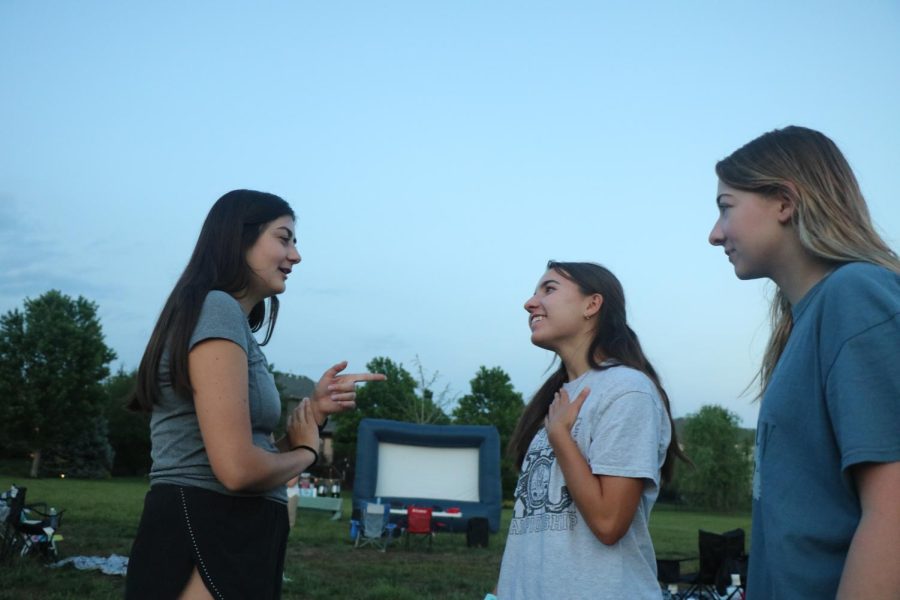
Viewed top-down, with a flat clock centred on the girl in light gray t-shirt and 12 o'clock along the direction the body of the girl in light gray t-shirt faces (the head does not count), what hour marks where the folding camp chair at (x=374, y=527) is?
The folding camp chair is roughly at 4 o'clock from the girl in light gray t-shirt.

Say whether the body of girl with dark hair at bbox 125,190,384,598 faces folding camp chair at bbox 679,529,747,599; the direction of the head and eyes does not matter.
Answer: no

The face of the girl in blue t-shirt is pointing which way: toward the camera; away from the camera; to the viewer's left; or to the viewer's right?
to the viewer's left

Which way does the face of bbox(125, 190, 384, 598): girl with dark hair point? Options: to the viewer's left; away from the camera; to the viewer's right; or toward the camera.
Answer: to the viewer's right

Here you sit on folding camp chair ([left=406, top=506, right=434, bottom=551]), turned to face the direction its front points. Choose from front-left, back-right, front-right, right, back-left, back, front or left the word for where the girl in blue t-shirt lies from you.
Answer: back

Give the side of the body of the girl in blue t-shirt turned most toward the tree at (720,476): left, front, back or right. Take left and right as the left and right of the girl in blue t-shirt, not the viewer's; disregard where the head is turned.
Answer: right

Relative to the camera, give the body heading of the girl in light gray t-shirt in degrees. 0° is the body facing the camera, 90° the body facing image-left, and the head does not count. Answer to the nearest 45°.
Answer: approximately 45°

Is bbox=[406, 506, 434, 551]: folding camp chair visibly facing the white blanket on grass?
no

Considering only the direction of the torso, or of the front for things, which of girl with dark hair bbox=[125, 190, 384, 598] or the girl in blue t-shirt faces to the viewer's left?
the girl in blue t-shirt

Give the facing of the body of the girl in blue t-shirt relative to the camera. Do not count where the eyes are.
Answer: to the viewer's left

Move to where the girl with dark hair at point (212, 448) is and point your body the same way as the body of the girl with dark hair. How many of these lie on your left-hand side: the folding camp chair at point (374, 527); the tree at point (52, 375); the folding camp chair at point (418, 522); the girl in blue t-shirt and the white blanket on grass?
4

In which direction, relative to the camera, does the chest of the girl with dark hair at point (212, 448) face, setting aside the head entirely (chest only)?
to the viewer's right

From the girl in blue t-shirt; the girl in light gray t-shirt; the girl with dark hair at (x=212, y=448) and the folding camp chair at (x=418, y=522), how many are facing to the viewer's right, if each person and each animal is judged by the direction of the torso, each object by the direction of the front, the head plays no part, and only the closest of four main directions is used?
1

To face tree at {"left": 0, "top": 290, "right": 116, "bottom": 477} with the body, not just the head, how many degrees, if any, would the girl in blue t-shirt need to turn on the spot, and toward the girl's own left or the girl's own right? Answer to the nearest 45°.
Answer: approximately 45° to the girl's own right

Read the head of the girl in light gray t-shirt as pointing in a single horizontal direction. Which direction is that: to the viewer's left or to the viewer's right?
to the viewer's left

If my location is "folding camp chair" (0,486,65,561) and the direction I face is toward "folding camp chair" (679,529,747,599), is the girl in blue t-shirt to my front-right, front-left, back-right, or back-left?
front-right

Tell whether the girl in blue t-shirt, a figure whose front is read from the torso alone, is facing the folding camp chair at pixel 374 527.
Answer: no
